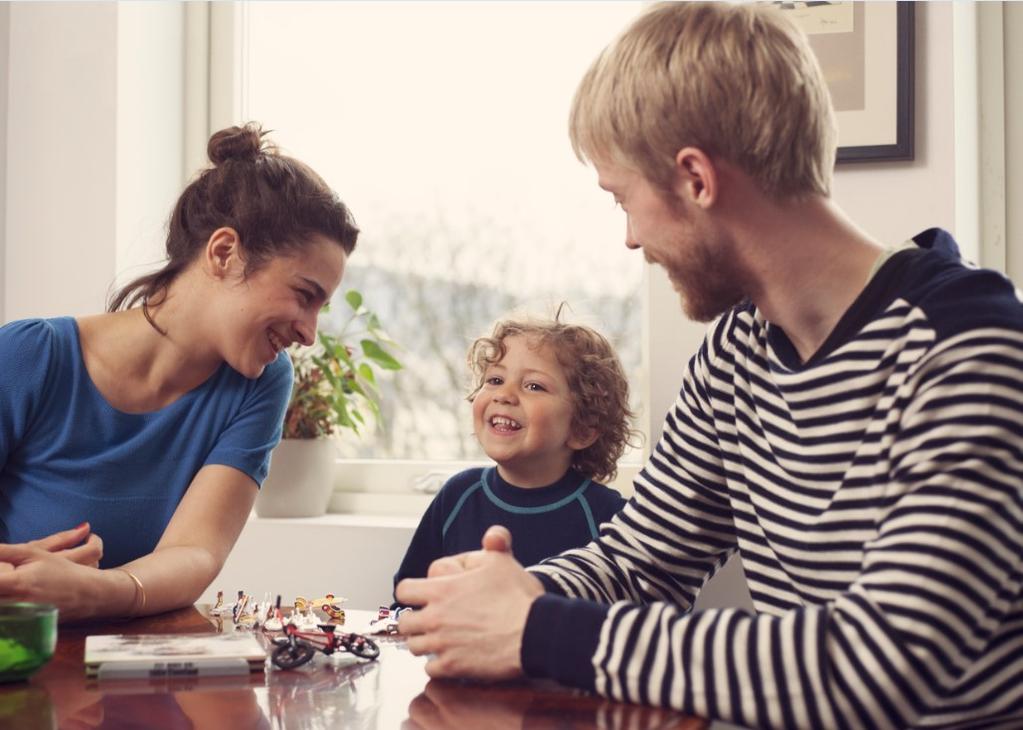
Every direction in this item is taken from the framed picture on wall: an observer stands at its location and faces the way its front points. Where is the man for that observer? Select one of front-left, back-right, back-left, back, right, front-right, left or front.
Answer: front

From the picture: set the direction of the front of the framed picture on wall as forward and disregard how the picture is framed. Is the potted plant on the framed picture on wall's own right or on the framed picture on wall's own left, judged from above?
on the framed picture on wall's own right

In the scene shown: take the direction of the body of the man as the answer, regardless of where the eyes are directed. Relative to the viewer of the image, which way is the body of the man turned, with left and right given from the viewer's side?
facing the viewer and to the left of the viewer

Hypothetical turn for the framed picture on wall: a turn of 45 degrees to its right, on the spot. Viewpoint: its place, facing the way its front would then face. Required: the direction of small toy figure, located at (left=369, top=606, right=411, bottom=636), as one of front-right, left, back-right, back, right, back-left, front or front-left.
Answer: front

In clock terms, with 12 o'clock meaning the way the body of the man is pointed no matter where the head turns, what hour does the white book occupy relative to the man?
The white book is roughly at 1 o'clock from the man.

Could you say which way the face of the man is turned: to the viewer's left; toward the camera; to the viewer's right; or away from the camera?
to the viewer's left

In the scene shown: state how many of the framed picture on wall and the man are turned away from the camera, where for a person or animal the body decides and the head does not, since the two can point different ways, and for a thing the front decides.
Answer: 0

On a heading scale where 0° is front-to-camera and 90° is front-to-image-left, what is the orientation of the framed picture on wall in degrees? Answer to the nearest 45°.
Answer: approximately 0°

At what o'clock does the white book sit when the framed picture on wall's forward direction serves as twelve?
The white book is roughly at 1 o'clock from the framed picture on wall.

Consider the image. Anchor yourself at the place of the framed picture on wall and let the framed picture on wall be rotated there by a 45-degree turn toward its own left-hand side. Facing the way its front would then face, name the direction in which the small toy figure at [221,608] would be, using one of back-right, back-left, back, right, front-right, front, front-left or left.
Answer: right

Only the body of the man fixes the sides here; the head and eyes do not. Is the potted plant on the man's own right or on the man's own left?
on the man's own right
